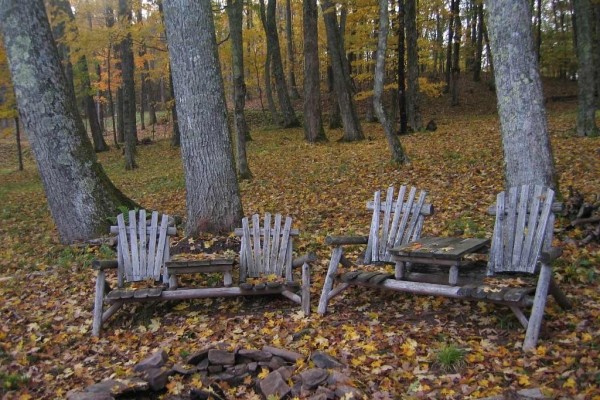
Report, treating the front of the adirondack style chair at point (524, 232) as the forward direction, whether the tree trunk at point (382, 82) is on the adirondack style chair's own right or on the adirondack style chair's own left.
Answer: on the adirondack style chair's own right

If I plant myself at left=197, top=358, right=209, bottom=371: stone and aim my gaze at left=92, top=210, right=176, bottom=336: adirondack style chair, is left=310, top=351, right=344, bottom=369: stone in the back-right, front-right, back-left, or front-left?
back-right

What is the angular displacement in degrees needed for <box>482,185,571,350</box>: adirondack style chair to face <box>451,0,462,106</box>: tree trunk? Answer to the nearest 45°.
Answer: approximately 135° to its right

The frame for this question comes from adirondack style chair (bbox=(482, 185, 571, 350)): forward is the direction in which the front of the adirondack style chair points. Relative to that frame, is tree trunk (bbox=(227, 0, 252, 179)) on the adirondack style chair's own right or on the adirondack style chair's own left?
on the adirondack style chair's own right

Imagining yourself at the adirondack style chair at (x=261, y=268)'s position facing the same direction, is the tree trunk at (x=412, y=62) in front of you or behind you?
behind
